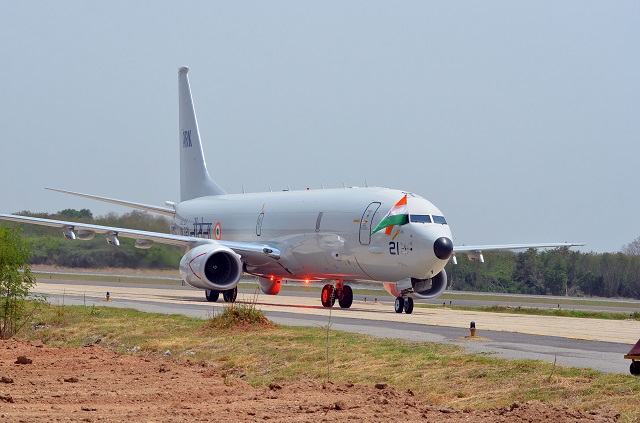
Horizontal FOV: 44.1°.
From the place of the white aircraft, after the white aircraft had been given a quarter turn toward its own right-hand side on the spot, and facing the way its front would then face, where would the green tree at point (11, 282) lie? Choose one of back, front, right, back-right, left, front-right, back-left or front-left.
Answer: front

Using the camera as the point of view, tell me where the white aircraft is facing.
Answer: facing the viewer and to the right of the viewer

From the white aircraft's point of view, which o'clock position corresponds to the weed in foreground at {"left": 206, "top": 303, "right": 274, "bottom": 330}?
The weed in foreground is roughly at 2 o'clock from the white aircraft.
